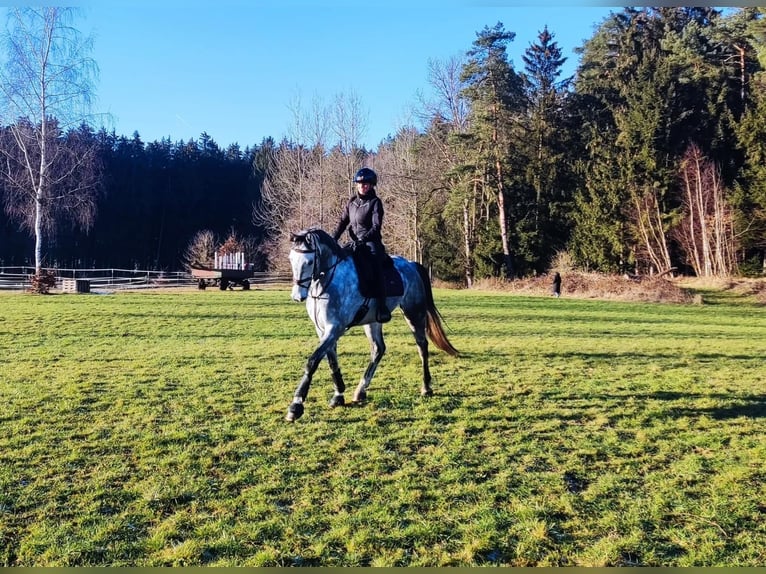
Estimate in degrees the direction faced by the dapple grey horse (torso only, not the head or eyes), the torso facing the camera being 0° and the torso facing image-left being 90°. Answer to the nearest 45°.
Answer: approximately 45°

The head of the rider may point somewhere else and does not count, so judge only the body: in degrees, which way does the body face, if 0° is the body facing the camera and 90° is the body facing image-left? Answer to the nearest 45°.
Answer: approximately 45°

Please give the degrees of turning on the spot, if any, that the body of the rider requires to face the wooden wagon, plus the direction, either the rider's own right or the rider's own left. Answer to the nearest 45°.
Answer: approximately 135° to the rider's own right

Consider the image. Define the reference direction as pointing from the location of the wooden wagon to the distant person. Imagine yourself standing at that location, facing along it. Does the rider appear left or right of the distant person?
right

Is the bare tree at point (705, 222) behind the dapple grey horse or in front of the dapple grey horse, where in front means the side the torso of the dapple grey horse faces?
behind

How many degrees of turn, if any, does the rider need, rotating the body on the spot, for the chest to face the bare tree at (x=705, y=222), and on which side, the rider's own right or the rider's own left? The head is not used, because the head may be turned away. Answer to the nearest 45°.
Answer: approximately 180°

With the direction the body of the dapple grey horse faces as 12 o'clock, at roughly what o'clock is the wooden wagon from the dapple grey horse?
The wooden wagon is roughly at 4 o'clock from the dapple grey horse.

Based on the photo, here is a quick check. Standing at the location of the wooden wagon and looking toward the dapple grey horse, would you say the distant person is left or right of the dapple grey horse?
left
